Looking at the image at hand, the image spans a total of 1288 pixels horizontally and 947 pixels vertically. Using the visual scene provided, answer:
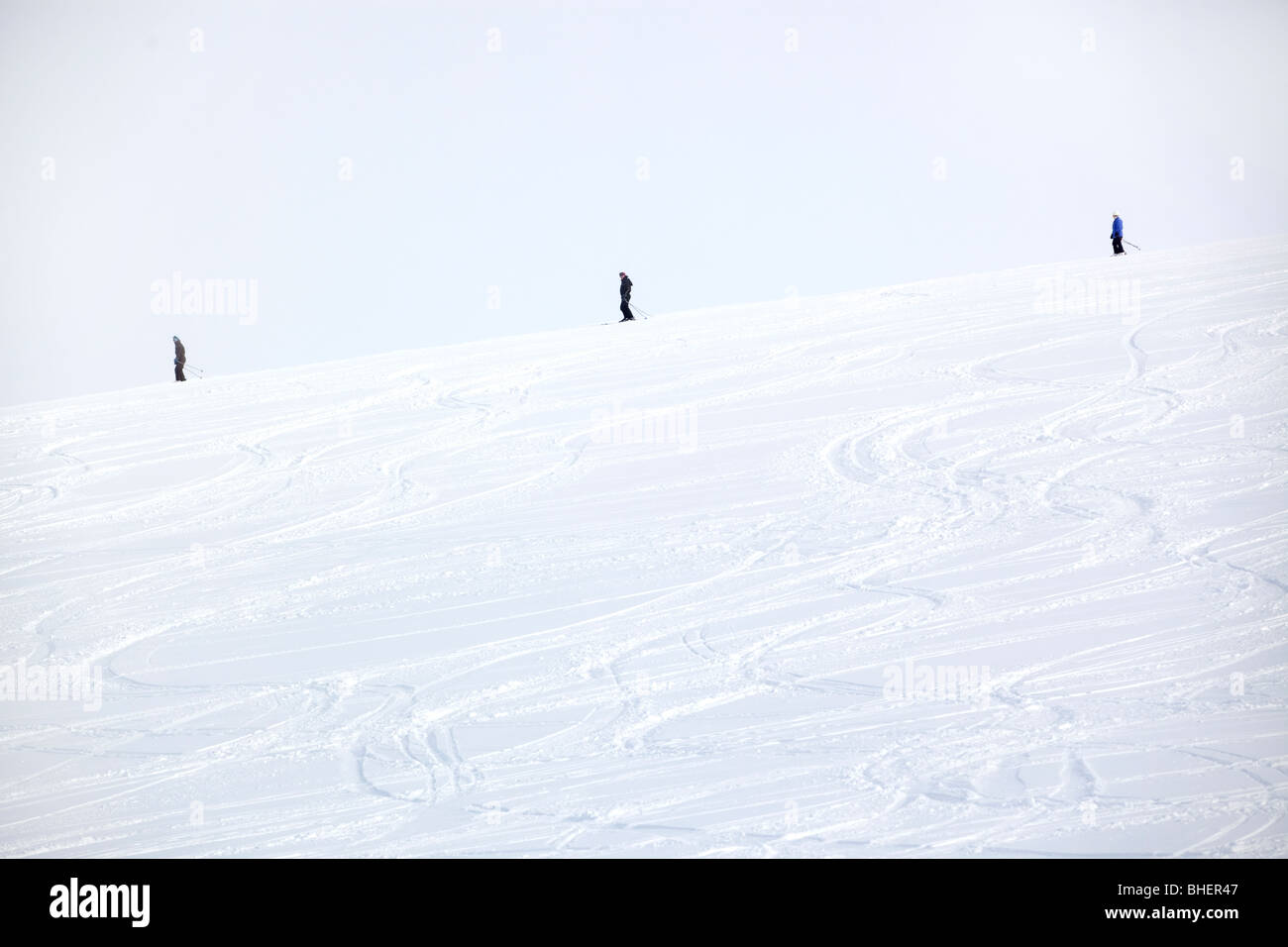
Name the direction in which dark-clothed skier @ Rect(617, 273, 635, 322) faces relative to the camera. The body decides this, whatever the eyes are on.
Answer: to the viewer's left
